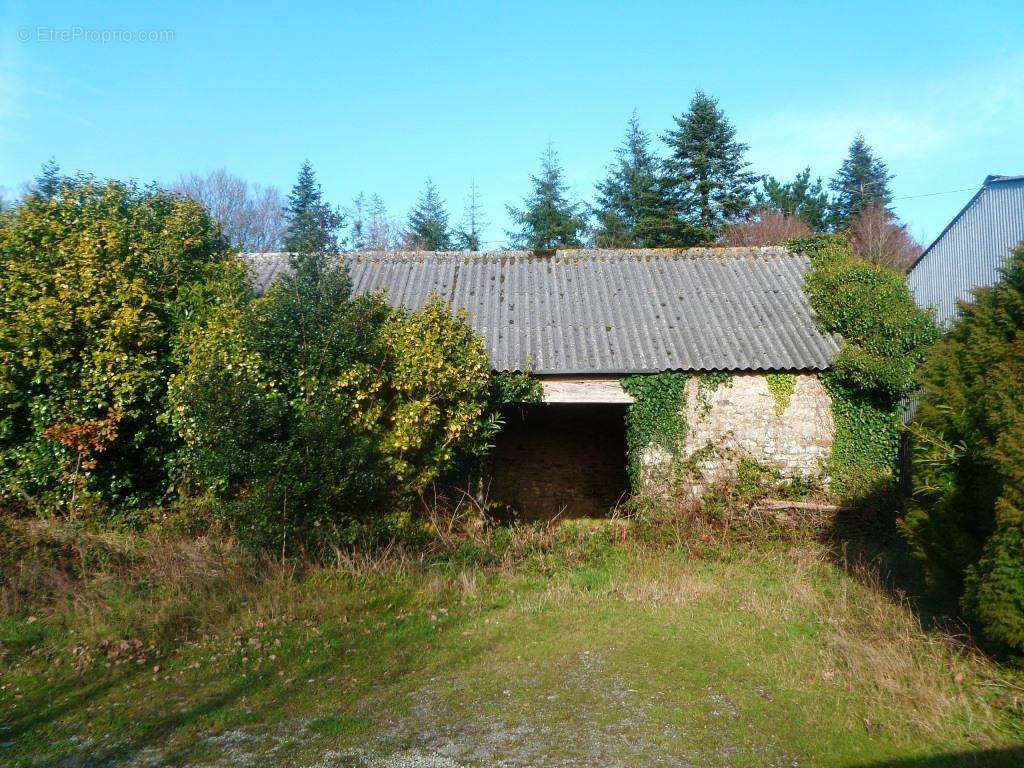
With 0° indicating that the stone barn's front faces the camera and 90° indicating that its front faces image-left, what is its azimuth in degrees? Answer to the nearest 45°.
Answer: approximately 0°

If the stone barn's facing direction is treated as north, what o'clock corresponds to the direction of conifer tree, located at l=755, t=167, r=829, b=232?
The conifer tree is roughly at 7 o'clock from the stone barn.

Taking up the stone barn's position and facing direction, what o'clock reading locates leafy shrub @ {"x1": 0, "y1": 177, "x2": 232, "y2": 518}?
The leafy shrub is roughly at 2 o'clock from the stone barn.

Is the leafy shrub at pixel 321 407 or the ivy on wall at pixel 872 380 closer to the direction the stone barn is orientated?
the leafy shrub

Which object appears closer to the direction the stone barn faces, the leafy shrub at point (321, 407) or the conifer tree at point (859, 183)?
the leafy shrub

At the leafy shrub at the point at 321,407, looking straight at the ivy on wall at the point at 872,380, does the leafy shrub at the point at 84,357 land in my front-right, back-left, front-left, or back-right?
back-left

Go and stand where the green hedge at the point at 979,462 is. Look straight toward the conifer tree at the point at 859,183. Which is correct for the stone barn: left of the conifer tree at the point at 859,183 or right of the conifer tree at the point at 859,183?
left

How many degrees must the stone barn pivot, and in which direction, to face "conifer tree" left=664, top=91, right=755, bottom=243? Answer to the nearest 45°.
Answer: approximately 180°

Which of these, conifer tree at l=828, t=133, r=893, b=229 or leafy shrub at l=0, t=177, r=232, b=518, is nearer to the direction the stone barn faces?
the leafy shrub

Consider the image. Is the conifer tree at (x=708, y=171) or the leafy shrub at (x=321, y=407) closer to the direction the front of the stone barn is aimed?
the leafy shrub

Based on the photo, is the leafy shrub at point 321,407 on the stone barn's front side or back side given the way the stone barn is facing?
on the front side

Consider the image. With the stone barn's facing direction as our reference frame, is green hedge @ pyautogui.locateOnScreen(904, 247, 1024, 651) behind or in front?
in front

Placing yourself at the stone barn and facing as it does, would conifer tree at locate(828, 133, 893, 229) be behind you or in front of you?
behind
